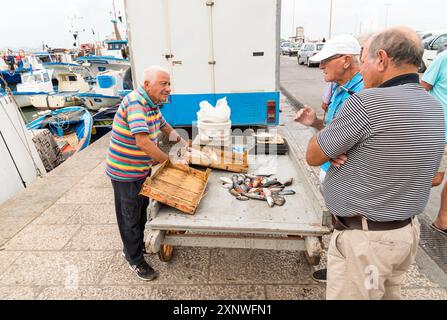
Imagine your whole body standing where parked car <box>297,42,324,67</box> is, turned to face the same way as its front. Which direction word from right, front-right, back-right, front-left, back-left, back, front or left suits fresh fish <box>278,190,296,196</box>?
front-left

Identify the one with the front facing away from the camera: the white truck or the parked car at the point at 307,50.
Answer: the white truck

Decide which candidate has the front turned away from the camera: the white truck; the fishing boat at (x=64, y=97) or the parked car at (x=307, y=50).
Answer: the white truck

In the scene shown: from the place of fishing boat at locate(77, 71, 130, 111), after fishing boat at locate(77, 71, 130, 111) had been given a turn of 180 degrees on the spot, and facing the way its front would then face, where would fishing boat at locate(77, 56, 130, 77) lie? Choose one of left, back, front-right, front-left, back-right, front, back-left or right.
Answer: front-left

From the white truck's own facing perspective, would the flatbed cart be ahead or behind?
behind

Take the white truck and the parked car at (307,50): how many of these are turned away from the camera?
1

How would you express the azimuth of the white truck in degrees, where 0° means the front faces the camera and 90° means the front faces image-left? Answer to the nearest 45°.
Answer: approximately 180°

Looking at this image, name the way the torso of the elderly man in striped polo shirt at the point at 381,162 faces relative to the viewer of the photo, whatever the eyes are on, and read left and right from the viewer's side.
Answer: facing away from the viewer and to the left of the viewer

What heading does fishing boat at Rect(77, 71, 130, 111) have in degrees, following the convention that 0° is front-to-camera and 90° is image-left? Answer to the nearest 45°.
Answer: approximately 45°

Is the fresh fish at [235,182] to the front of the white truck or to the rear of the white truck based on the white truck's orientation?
to the rear

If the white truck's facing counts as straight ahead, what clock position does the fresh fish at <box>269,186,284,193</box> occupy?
The fresh fish is roughly at 6 o'clock from the white truck.

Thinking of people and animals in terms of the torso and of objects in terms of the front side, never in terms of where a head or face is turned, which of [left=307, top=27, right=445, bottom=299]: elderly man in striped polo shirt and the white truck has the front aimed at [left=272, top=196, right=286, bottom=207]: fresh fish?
the elderly man in striped polo shirt
